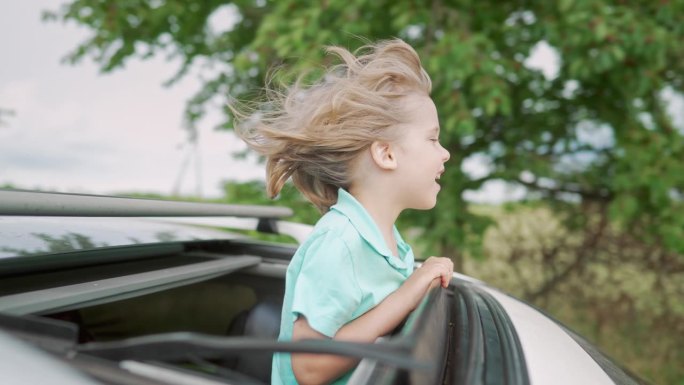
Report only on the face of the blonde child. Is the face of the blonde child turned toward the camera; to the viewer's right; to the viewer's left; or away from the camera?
to the viewer's right

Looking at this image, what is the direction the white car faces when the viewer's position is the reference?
facing to the right of the viewer

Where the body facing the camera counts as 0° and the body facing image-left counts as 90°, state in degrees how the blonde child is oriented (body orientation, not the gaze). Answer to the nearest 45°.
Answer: approximately 270°
